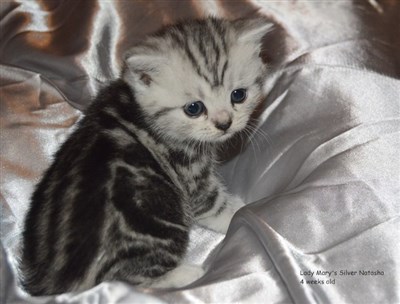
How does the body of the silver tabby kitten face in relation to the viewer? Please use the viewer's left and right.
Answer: facing to the right of the viewer
